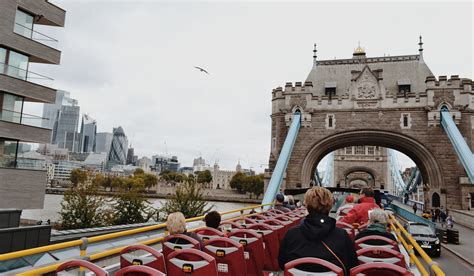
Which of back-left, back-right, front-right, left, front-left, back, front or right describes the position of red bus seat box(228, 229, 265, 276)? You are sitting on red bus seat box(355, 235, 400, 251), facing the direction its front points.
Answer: left

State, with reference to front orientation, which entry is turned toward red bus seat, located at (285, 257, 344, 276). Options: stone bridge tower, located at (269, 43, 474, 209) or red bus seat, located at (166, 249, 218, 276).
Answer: the stone bridge tower

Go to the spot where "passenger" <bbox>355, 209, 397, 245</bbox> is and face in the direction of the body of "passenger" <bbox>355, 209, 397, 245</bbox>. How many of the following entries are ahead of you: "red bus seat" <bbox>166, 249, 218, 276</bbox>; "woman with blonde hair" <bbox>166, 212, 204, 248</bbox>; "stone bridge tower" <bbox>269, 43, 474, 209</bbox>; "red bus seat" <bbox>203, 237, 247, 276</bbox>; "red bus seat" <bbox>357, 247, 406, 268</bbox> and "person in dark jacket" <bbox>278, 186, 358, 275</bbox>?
1

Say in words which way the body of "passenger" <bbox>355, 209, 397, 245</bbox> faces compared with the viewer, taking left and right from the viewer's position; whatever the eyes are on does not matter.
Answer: facing away from the viewer

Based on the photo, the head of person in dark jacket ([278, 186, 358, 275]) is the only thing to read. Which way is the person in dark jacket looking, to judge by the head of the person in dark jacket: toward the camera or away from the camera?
away from the camera

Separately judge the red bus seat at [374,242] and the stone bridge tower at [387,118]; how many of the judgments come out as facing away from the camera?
1

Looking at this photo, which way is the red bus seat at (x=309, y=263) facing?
away from the camera

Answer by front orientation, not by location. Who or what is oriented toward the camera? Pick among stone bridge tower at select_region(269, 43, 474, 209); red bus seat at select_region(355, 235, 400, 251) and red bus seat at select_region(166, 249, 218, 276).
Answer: the stone bridge tower

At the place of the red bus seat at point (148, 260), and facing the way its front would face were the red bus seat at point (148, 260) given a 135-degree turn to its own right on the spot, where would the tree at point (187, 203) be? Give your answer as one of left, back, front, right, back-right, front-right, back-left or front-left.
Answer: back-left

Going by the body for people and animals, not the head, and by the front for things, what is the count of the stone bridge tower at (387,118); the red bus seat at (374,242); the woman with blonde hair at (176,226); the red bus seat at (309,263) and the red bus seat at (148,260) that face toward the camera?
1

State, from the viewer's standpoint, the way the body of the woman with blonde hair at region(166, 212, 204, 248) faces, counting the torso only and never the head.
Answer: away from the camera

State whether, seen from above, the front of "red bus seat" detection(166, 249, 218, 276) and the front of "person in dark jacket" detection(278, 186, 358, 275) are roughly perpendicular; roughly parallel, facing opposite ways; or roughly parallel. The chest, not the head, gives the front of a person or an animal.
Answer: roughly parallel

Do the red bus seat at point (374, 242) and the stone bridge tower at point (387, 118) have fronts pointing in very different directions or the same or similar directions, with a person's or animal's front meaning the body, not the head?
very different directions

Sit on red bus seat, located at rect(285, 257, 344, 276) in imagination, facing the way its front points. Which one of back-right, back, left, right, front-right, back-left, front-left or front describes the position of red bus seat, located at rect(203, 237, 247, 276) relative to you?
front-left

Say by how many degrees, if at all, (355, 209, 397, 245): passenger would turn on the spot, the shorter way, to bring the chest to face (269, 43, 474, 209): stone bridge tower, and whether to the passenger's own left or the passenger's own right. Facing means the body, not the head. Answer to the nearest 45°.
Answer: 0° — they already face it

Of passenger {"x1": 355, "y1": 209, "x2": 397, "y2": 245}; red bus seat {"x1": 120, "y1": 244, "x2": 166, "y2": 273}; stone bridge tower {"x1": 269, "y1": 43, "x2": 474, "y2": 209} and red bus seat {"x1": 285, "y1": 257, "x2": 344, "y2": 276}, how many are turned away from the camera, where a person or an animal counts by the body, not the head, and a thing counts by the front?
3

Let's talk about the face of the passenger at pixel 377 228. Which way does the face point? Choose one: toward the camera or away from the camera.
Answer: away from the camera

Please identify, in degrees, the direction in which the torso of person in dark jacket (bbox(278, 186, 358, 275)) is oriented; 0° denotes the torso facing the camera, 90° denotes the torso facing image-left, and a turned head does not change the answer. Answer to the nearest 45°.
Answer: approximately 180°

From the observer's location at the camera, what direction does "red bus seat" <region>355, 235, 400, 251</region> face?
facing away from the viewer

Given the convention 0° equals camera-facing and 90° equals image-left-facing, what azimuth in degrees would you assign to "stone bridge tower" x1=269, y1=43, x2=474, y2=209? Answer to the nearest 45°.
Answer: approximately 0°

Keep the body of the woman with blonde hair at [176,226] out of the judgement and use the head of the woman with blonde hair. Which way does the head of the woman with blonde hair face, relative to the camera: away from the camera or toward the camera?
away from the camera
